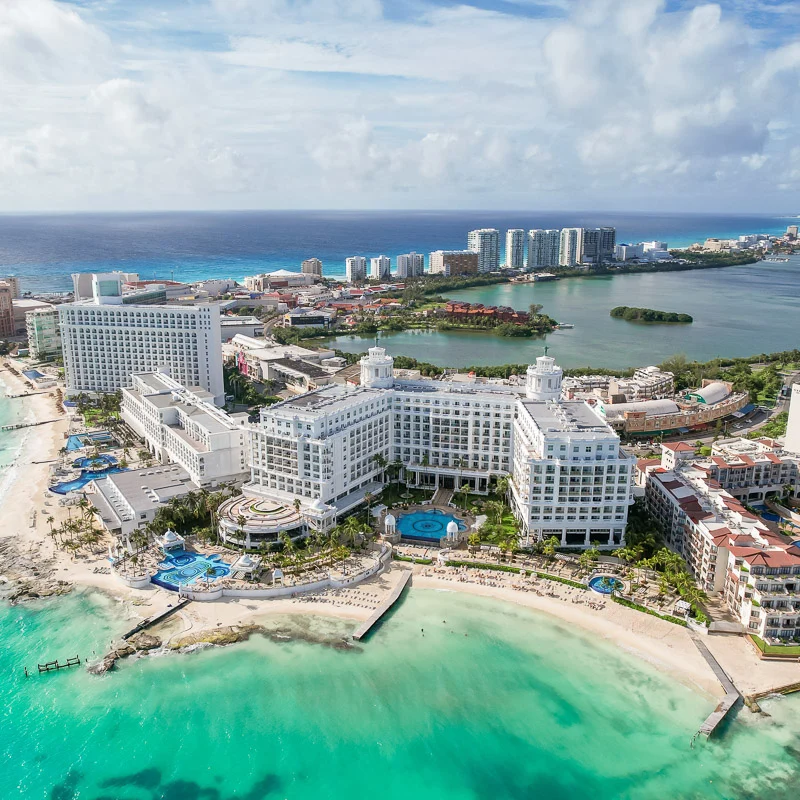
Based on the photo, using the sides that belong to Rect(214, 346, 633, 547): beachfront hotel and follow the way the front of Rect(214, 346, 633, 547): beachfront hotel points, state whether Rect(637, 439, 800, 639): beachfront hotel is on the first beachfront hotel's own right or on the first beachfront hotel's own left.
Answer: on the first beachfront hotel's own left

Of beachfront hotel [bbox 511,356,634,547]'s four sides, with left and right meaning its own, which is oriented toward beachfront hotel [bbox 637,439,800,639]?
left

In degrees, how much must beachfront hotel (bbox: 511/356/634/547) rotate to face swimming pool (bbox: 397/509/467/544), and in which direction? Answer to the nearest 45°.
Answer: approximately 90° to its right

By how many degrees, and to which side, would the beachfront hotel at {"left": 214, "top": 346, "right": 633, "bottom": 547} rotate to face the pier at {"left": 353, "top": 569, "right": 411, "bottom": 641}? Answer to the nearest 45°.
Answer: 0° — it already faces it

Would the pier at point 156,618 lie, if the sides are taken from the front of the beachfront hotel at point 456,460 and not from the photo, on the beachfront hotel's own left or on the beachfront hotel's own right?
on the beachfront hotel's own right

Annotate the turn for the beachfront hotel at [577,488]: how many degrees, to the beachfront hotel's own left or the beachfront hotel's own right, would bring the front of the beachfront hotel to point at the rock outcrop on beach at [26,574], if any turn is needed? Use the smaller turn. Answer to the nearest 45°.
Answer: approximately 90° to the beachfront hotel's own right

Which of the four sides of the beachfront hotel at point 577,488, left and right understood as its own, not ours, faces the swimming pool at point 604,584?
front

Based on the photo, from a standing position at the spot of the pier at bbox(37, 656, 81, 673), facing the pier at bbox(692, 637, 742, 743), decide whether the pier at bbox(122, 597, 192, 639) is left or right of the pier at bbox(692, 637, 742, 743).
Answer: left

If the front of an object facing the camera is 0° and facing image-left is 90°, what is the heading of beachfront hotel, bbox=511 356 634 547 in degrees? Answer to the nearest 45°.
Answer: approximately 0°

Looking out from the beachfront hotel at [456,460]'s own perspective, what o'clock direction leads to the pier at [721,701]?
The pier is roughly at 11 o'clock from the beachfront hotel.

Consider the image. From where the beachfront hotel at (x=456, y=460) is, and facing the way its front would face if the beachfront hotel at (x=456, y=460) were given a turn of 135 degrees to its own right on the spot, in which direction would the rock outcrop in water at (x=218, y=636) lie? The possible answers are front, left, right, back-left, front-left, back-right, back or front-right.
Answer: left

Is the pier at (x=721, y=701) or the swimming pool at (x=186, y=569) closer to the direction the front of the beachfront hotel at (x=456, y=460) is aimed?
the pier
